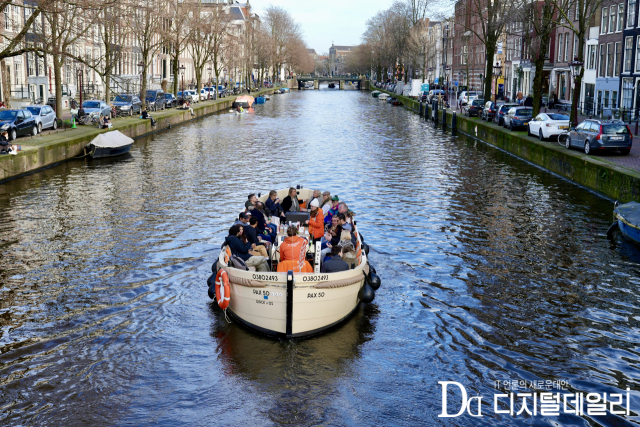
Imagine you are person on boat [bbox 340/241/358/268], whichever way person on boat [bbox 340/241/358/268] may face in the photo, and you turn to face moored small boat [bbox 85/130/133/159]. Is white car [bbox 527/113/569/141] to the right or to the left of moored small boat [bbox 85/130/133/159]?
right

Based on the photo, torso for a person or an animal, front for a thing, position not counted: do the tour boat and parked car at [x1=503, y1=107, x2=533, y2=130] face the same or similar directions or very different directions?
very different directions

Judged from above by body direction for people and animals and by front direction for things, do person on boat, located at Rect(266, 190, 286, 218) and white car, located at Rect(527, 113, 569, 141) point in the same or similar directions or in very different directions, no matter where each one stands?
very different directions

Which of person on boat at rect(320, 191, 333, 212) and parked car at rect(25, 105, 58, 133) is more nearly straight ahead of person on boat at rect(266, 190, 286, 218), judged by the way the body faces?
the person on boat

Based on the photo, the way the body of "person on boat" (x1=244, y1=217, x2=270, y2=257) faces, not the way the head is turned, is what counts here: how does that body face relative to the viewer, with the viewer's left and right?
facing to the right of the viewer

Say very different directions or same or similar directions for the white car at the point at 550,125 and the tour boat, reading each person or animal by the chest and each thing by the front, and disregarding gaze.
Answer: very different directions

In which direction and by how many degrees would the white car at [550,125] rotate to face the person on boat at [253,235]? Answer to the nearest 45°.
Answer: approximately 135° to its left
